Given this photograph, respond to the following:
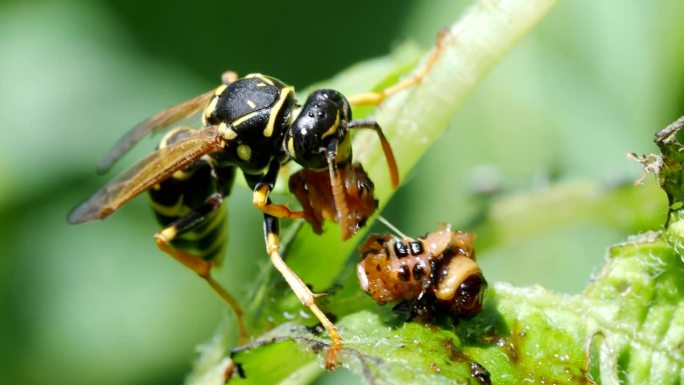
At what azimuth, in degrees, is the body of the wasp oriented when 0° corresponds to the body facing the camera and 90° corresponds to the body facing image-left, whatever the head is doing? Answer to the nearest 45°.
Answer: approximately 270°
